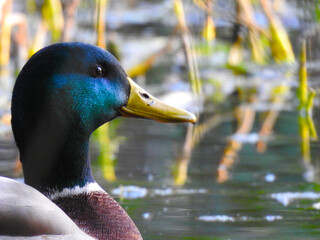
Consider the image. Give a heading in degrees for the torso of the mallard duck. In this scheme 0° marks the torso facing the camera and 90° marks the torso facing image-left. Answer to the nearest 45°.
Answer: approximately 270°
